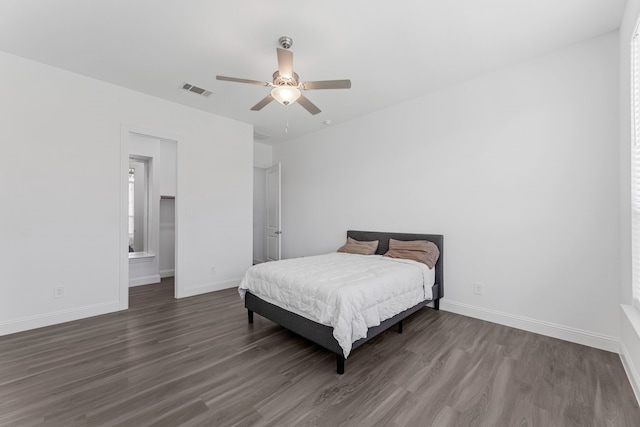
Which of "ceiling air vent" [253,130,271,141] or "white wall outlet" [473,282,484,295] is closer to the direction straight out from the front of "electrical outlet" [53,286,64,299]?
the white wall outlet

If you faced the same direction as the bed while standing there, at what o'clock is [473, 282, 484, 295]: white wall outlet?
The white wall outlet is roughly at 7 o'clock from the bed.

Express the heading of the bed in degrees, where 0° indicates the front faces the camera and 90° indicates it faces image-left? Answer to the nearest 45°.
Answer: approximately 45°

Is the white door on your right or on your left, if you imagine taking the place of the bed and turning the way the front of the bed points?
on your right

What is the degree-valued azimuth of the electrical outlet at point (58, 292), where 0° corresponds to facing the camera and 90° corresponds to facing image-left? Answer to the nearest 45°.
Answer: approximately 315°
